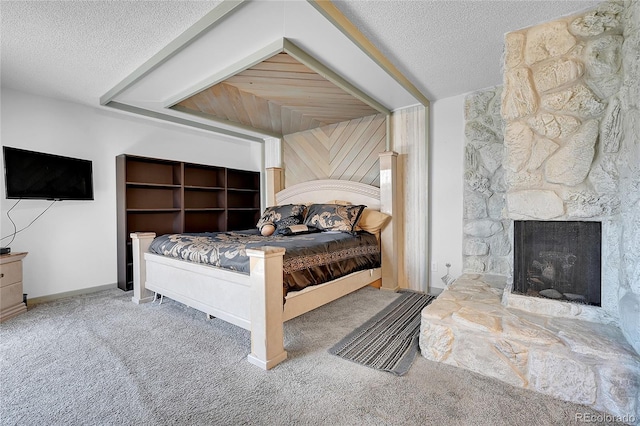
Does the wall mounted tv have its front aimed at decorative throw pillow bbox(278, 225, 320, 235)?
yes

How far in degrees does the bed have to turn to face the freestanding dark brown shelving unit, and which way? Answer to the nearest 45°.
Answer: approximately 90° to its right

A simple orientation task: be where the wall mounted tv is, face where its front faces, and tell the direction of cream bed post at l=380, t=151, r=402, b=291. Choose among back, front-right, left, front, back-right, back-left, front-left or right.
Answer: front

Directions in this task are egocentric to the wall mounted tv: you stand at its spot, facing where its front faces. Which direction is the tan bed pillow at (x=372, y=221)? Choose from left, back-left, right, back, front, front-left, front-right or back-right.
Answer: front

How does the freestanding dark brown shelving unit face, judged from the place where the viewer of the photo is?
facing the viewer and to the right of the viewer

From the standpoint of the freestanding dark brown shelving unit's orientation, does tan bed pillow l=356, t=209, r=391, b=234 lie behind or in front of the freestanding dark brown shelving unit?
in front

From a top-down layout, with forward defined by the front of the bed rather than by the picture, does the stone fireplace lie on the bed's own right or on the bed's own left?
on the bed's own left

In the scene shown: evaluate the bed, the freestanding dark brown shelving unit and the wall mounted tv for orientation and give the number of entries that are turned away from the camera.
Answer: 0

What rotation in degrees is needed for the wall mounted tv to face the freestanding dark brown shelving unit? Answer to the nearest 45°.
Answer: approximately 45° to its left

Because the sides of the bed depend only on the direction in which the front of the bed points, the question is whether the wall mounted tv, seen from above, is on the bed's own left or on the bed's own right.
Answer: on the bed's own right
